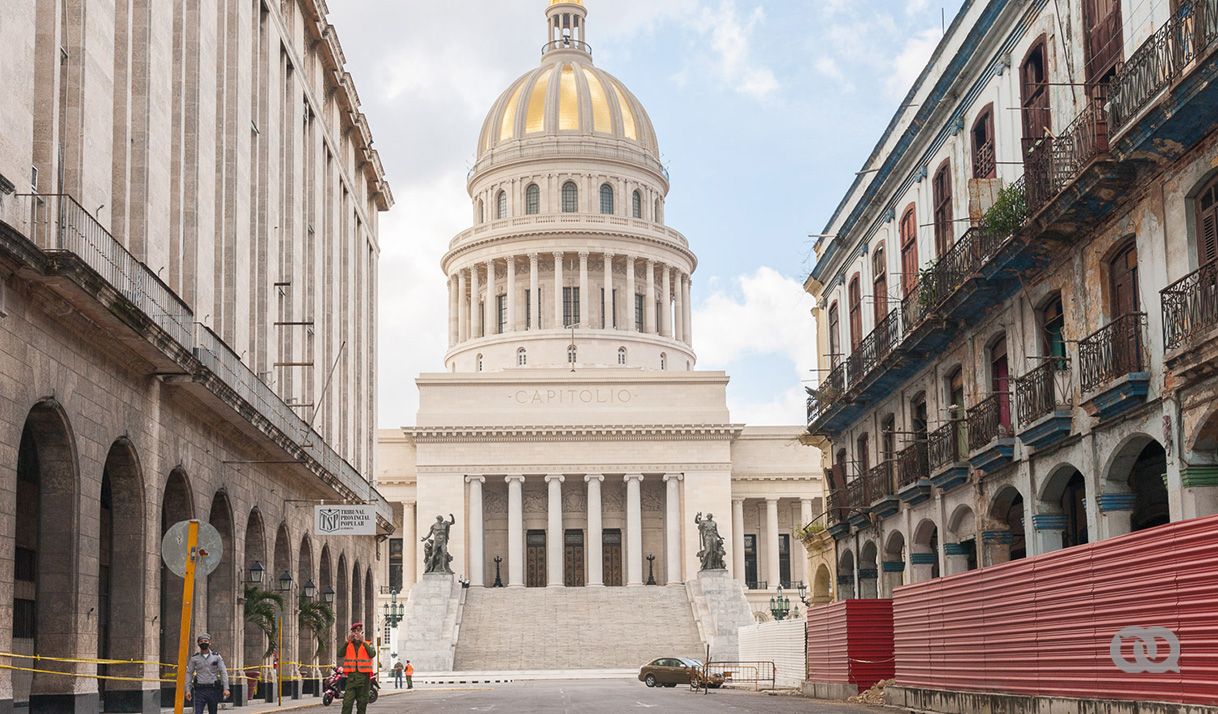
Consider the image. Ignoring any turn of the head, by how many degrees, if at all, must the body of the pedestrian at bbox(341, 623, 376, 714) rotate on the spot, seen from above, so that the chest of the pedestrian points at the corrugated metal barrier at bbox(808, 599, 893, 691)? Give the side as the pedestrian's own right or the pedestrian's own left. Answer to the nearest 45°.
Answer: approximately 135° to the pedestrian's own left

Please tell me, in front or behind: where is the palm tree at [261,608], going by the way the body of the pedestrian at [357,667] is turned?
behind

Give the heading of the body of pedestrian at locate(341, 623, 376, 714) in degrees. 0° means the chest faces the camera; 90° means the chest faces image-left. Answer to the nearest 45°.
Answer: approximately 0°

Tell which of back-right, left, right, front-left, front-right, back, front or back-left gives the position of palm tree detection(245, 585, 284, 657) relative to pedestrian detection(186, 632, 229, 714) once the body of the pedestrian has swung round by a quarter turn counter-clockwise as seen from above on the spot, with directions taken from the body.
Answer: left

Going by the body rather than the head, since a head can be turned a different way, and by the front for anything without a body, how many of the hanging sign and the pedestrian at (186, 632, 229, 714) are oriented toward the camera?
2

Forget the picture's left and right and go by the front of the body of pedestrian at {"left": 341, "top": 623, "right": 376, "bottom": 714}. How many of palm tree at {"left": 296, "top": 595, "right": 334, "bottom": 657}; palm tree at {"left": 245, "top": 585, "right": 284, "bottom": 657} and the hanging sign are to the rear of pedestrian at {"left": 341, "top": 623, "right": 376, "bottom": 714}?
3

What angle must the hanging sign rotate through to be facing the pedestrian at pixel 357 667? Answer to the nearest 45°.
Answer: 0° — it already faces them

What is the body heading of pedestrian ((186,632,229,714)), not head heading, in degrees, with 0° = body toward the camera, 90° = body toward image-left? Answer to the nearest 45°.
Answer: approximately 0°

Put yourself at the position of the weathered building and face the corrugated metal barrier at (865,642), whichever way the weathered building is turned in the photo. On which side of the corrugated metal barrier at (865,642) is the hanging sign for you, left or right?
left
